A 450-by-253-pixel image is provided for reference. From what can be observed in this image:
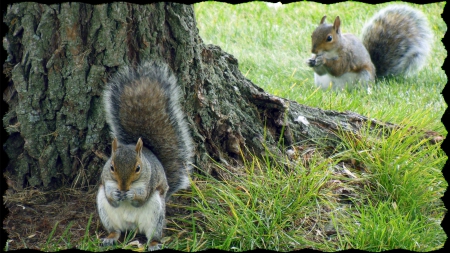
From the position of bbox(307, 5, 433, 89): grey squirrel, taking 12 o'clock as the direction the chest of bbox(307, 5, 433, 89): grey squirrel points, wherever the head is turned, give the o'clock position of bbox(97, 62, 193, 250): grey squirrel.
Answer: bbox(97, 62, 193, 250): grey squirrel is roughly at 11 o'clock from bbox(307, 5, 433, 89): grey squirrel.

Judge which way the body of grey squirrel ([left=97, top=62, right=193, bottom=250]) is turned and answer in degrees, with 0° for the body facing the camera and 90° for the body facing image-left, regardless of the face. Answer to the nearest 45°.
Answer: approximately 0°

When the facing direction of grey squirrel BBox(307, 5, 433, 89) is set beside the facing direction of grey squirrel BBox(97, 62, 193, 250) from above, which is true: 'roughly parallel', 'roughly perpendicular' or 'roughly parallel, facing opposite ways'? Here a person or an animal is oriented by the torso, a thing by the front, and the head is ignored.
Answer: roughly perpendicular

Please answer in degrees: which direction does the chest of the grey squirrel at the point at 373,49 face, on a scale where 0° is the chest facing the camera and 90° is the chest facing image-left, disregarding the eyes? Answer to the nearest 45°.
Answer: approximately 45°

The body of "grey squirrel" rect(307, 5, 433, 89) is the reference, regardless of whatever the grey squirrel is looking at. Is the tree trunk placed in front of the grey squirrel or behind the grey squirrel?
in front

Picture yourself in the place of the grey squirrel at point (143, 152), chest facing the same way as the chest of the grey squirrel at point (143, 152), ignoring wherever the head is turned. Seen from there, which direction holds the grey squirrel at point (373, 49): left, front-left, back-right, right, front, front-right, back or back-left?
back-left

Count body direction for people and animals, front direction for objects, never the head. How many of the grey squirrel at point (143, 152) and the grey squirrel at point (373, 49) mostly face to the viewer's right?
0
